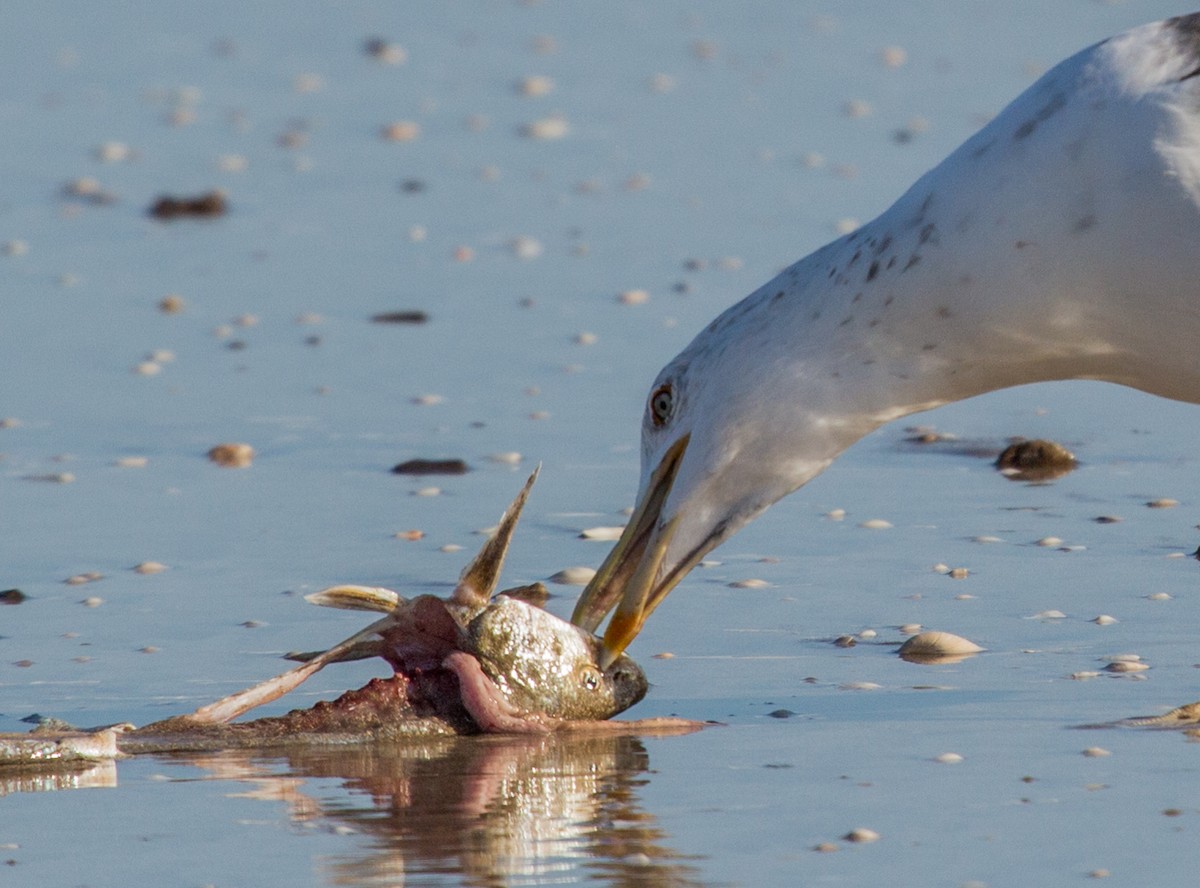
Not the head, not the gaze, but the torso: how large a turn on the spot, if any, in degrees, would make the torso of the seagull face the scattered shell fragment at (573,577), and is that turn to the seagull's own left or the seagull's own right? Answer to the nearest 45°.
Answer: approximately 45° to the seagull's own right

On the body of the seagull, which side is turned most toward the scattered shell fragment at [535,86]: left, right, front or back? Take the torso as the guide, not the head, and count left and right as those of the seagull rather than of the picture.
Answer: right

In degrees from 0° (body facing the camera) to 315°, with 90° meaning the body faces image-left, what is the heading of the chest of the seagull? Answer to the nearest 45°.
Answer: approximately 90°

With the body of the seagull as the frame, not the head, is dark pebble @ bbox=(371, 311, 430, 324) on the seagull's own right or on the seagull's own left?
on the seagull's own right

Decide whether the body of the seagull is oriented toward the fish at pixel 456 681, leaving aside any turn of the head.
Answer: yes

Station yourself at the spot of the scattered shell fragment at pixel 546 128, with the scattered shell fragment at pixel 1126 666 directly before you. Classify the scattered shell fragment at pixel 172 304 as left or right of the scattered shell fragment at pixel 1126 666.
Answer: right

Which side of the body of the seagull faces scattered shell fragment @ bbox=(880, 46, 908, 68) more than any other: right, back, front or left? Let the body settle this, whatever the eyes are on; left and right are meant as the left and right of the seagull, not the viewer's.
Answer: right

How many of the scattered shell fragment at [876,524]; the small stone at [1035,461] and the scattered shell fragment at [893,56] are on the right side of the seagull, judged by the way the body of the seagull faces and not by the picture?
3

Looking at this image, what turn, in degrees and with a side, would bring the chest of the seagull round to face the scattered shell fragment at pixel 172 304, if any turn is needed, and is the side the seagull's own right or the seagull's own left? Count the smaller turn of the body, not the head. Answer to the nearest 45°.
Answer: approximately 45° to the seagull's own right
